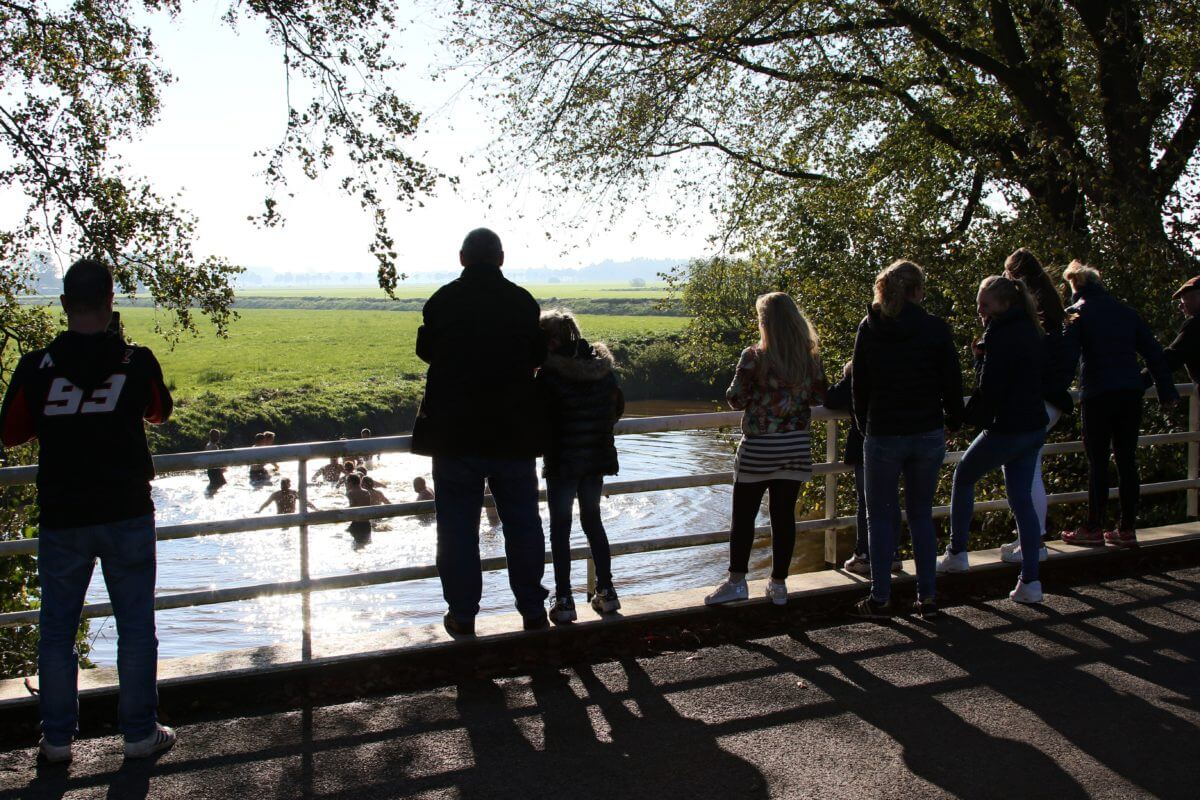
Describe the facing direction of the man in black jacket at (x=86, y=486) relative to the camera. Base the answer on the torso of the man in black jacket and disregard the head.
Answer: away from the camera

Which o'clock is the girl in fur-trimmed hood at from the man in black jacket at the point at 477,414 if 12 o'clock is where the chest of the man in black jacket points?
The girl in fur-trimmed hood is roughly at 2 o'clock from the man in black jacket.

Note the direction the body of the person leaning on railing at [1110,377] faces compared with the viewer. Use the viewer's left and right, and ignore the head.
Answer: facing away from the viewer and to the left of the viewer

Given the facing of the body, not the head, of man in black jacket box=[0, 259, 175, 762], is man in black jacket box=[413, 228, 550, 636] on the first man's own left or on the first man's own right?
on the first man's own right

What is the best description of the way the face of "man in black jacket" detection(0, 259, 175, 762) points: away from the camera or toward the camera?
away from the camera

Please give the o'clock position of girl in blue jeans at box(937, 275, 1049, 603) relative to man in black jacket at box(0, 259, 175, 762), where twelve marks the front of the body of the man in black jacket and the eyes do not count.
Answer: The girl in blue jeans is roughly at 3 o'clock from the man in black jacket.

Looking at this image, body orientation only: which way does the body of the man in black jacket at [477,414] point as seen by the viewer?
away from the camera

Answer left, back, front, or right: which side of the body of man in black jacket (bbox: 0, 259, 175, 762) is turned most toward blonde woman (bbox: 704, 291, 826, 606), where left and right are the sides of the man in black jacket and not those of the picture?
right

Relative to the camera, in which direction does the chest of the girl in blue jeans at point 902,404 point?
away from the camera

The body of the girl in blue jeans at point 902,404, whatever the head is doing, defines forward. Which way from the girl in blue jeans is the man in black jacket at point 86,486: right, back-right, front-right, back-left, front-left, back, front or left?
back-left

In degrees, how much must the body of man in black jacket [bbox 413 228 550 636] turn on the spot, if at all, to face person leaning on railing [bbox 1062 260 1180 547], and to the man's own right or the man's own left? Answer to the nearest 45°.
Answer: approximately 90° to the man's own right
